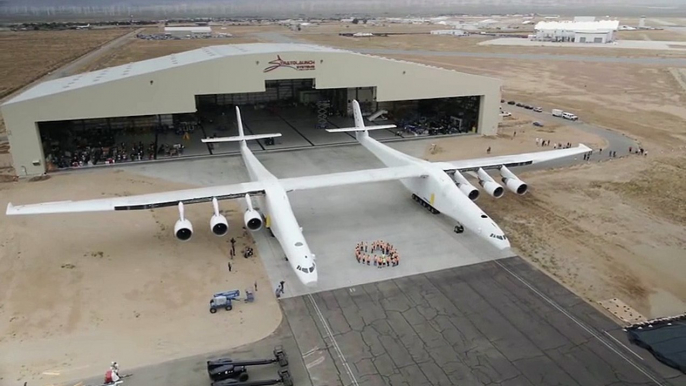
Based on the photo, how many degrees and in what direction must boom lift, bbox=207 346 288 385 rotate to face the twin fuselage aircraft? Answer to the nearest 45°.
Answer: approximately 90° to its left
